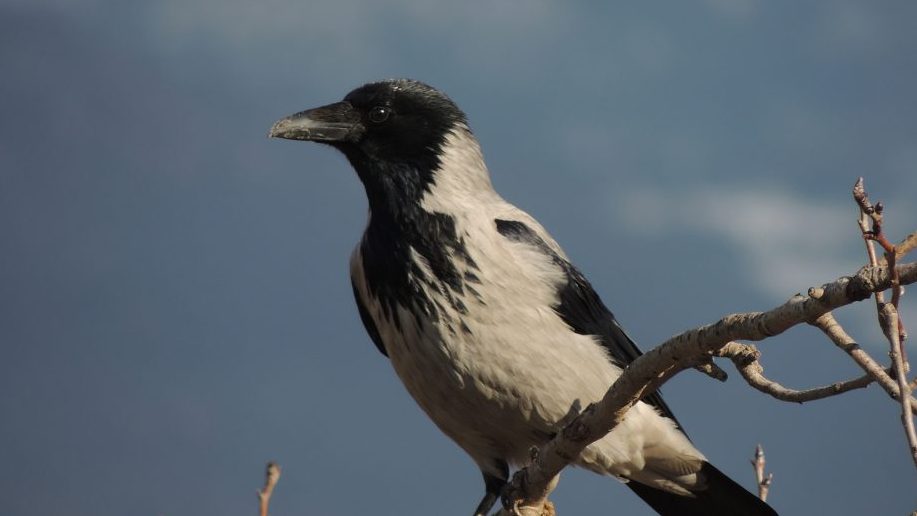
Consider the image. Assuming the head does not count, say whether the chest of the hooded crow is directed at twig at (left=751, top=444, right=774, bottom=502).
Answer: no

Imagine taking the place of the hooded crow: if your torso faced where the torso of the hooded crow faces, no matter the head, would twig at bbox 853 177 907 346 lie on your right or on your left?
on your left

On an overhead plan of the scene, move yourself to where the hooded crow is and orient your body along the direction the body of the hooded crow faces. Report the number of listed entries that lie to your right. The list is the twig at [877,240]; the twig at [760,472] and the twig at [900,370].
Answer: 0
